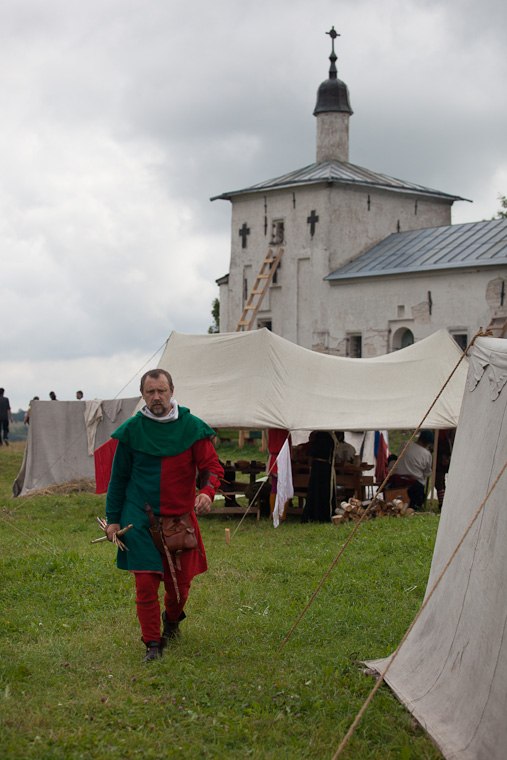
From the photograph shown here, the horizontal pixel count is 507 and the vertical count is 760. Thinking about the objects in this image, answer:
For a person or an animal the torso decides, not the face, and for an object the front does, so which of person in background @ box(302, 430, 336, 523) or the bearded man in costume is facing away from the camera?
the person in background

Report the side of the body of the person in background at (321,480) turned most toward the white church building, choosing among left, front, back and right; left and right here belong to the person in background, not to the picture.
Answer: front

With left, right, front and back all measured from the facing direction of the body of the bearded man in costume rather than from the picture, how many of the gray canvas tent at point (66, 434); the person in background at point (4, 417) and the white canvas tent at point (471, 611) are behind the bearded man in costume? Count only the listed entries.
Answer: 2

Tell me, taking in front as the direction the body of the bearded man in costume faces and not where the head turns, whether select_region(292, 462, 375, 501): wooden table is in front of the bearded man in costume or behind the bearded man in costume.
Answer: behind

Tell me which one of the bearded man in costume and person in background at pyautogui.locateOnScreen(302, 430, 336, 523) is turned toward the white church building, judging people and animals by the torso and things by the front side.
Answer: the person in background

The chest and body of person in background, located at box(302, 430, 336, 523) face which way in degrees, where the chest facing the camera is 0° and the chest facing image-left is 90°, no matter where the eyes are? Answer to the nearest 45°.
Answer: approximately 180°

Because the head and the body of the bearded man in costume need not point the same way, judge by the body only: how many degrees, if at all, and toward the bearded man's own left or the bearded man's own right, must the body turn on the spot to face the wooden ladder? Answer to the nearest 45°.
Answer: approximately 180°

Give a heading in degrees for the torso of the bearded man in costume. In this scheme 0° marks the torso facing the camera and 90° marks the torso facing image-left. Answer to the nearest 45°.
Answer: approximately 0°

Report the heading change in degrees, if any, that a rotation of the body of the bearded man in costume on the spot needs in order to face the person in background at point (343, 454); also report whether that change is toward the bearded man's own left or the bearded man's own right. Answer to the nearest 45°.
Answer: approximately 180°

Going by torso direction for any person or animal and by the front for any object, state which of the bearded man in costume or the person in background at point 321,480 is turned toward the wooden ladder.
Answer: the person in background

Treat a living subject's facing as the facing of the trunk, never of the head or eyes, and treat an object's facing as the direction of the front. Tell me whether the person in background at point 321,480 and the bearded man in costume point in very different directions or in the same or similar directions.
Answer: very different directions

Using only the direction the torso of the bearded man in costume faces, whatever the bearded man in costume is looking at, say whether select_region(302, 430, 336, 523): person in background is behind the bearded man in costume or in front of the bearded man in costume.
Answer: behind

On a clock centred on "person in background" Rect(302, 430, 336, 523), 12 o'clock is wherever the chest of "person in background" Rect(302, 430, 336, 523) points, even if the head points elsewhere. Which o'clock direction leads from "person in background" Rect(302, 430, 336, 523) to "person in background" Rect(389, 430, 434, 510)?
"person in background" Rect(389, 430, 434, 510) is roughly at 2 o'clock from "person in background" Rect(302, 430, 336, 523).

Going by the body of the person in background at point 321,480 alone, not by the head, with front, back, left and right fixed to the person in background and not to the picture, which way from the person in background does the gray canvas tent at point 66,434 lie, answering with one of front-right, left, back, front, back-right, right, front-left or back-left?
front-left

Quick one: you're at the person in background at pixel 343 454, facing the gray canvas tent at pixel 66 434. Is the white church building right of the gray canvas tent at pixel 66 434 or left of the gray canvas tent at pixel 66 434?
right

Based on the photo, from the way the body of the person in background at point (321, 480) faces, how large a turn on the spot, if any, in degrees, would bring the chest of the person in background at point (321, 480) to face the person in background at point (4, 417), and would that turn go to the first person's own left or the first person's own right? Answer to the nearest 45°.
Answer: approximately 45° to the first person's own left
